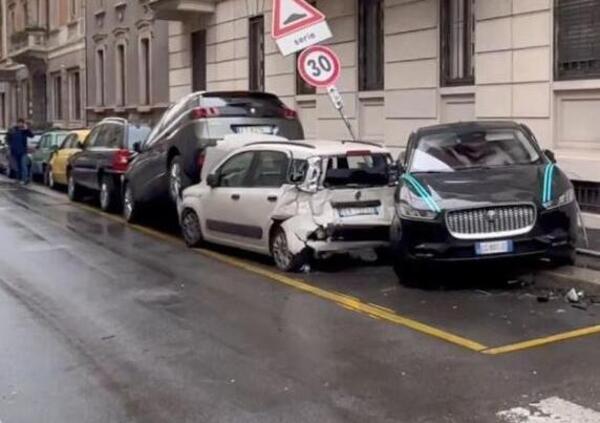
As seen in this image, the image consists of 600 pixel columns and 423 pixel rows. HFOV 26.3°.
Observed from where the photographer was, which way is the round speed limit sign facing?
facing the viewer

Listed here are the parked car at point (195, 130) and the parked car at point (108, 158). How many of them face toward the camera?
0

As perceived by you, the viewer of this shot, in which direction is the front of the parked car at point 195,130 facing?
facing away from the viewer and to the left of the viewer

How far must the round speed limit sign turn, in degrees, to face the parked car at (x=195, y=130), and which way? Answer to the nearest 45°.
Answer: approximately 135° to its right

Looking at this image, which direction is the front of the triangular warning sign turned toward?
toward the camera

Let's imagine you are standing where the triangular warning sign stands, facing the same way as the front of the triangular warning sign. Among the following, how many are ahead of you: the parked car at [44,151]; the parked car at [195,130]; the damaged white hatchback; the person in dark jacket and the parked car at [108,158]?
1

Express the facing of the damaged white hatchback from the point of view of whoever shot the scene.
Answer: facing away from the viewer and to the left of the viewer

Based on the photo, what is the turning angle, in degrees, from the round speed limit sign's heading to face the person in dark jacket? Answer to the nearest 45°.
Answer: approximately 135° to its right

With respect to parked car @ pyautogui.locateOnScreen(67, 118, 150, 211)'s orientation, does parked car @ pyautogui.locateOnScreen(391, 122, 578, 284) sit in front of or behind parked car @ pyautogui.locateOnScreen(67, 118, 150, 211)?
behind

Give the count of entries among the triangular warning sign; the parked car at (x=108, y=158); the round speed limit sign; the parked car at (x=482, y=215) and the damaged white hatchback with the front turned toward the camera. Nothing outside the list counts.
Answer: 3
